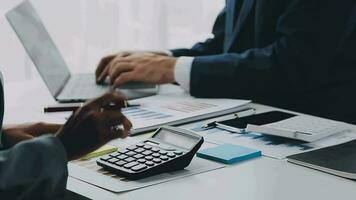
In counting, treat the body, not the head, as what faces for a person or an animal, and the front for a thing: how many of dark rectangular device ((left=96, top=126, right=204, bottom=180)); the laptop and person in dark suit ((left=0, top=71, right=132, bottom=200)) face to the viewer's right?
2

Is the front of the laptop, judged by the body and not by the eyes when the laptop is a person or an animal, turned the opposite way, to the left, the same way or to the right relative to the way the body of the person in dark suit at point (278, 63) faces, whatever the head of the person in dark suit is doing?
the opposite way

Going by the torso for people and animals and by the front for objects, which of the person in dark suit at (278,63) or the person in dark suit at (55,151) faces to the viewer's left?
the person in dark suit at (278,63)

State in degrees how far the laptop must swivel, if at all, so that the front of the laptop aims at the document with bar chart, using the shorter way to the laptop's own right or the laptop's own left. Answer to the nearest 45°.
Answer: approximately 45° to the laptop's own right

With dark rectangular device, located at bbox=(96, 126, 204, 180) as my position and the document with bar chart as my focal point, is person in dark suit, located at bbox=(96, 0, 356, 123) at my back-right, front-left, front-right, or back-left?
front-right

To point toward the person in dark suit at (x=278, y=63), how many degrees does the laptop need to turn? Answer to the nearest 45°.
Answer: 0° — it already faces them

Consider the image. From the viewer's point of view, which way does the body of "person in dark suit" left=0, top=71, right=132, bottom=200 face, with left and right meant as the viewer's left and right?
facing to the right of the viewer

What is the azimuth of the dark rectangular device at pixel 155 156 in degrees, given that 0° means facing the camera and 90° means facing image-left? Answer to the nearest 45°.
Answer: approximately 45°

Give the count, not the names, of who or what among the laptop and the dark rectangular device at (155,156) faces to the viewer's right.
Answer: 1

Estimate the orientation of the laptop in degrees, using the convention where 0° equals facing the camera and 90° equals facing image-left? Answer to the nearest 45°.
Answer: approximately 270°

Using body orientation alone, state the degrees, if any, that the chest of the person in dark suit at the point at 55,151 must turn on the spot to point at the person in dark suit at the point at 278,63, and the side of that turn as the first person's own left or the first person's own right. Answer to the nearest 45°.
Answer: approximately 45° to the first person's own left

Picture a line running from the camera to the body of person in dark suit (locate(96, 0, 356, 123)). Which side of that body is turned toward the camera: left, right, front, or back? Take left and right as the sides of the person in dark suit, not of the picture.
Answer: left

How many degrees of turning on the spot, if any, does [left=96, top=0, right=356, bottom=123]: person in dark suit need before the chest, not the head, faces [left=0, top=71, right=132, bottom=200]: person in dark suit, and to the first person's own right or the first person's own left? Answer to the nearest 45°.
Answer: approximately 45° to the first person's own left
